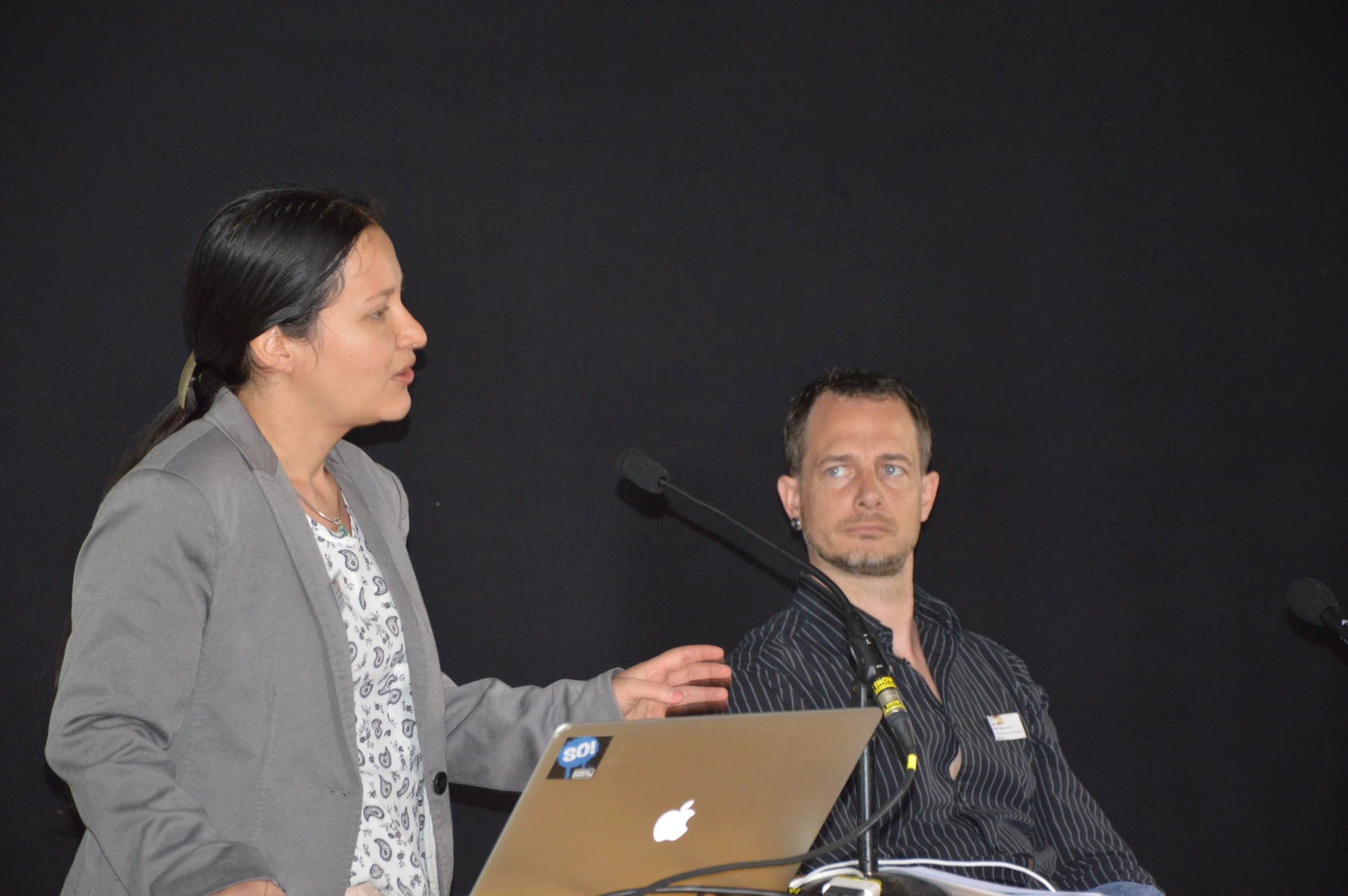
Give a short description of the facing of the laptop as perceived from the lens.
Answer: facing away from the viewer and to the left of the viewer

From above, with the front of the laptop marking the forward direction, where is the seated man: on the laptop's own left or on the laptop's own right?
on the laptop's own right

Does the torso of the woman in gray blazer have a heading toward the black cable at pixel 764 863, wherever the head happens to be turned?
yes

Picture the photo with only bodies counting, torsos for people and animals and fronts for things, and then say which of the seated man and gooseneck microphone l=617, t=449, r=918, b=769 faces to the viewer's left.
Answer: the gooseneck microphone

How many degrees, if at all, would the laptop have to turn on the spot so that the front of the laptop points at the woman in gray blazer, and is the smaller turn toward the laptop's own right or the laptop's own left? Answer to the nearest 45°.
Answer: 0° — it already faces them

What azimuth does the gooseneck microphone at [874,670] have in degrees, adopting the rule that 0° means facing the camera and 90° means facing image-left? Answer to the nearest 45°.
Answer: approximately 90°

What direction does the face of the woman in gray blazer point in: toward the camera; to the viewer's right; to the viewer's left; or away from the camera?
to the viewer's right

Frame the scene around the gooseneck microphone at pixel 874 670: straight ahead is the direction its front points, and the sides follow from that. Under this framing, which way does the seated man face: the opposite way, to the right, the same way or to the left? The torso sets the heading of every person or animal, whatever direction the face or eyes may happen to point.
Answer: to the left
